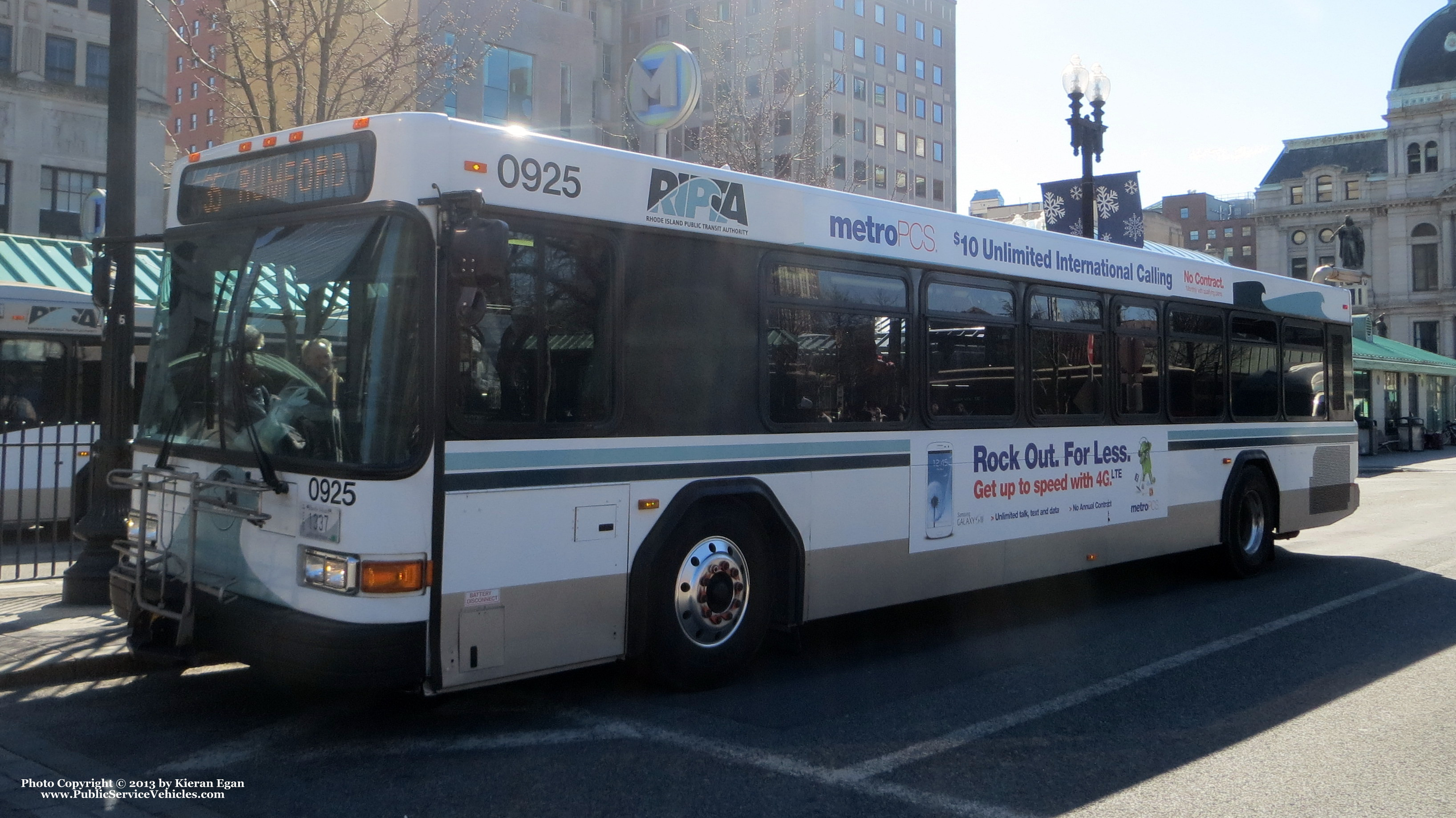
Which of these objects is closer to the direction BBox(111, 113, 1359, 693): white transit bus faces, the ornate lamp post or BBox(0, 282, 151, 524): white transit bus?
the white transit bus

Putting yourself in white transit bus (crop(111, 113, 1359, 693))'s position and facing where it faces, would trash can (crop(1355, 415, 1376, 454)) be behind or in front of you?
behind

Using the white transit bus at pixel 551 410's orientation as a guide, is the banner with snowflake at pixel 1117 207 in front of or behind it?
behind

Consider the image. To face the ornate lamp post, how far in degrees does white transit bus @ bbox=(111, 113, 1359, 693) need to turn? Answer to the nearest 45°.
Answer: approximately 180°

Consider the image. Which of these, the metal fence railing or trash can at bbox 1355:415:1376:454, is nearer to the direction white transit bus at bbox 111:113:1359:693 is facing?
the metal fence railing

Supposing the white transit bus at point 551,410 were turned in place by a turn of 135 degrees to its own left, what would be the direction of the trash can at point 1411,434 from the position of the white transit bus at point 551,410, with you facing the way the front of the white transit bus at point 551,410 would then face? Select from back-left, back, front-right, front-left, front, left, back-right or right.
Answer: front-left

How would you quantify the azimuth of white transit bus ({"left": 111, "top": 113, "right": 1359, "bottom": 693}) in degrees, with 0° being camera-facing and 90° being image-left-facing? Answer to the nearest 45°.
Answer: approximately 45°
